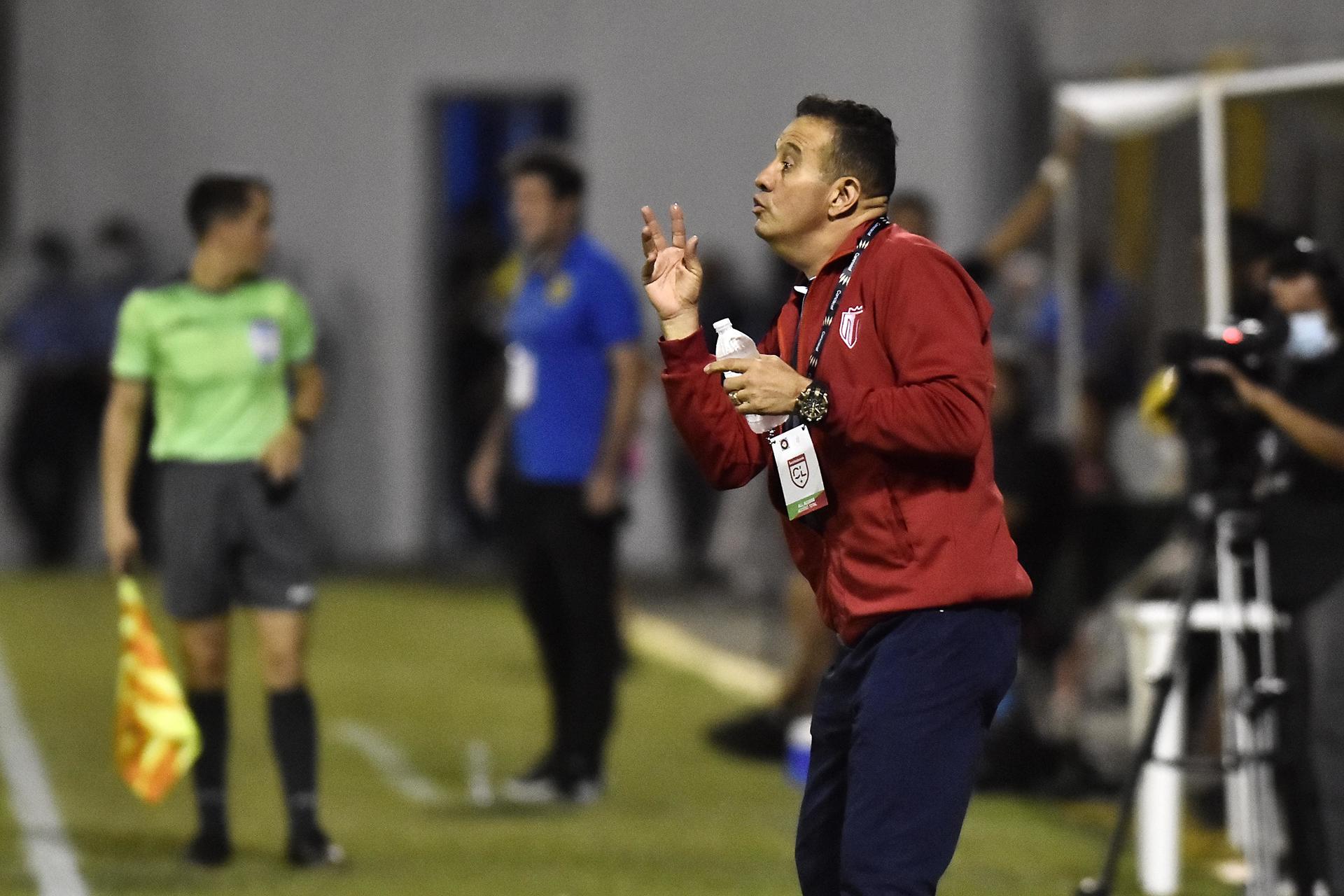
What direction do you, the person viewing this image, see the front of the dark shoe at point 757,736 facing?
facing to the left of the viewer

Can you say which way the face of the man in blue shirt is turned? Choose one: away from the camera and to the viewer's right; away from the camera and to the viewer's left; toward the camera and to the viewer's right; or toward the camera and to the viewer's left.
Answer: toward the camera and to the viewer's left

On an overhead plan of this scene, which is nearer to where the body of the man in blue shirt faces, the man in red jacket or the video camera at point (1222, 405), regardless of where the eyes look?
the man in red jacket

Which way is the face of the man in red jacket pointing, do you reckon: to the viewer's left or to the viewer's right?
to the viewer's left

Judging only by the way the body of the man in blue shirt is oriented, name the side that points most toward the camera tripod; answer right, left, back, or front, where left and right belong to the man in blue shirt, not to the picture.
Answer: left

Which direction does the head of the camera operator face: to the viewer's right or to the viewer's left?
to the viewer's left

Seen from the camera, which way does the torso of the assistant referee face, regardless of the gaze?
toward the camera

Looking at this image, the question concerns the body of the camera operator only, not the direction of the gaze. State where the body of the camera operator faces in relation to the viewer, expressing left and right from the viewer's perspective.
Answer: facing the viewer and to the left of the viewer

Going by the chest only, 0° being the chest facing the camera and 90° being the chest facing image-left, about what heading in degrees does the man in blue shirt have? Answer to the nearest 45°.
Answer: approximately 45°

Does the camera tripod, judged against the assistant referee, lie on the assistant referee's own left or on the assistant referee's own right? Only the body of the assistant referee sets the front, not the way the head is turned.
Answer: on the assistant referee's own left

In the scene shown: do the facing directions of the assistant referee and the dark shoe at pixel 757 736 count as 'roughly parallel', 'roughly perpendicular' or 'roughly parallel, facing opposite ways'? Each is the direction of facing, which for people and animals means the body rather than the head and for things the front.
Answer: roughly perpendicular

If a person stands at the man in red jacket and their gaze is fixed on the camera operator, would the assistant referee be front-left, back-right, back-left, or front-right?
front-left

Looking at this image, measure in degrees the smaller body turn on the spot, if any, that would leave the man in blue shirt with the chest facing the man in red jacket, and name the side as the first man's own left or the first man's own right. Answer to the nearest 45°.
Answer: approximately 45° to the first man's own left

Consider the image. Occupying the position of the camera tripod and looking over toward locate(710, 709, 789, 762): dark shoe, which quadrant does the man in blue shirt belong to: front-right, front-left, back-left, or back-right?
front-left

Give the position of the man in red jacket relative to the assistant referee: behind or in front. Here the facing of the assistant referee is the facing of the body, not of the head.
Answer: in front
